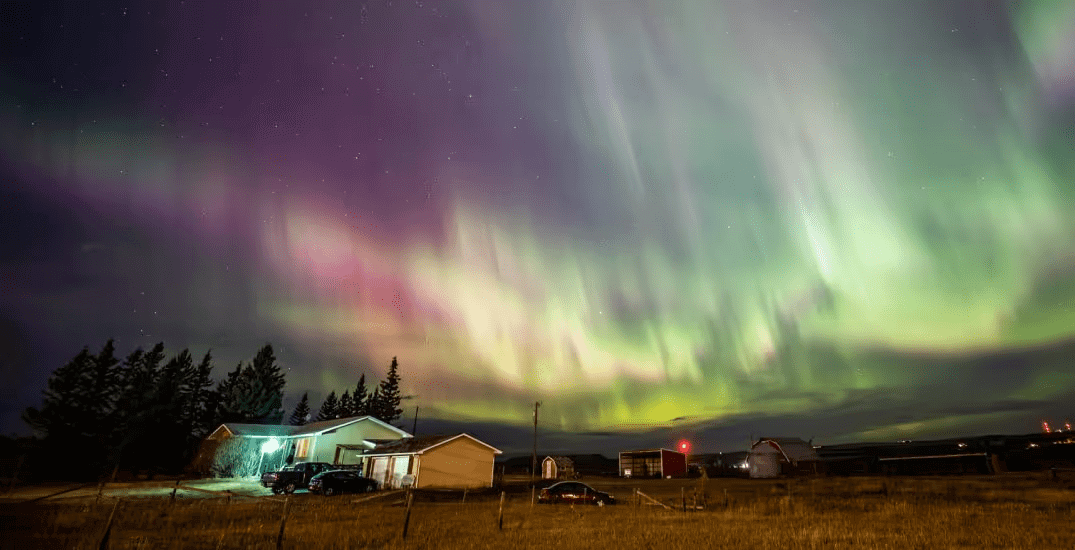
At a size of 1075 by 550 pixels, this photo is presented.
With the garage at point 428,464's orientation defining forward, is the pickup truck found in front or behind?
in front

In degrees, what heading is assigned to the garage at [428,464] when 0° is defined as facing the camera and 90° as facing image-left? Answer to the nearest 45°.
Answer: approximately 45°

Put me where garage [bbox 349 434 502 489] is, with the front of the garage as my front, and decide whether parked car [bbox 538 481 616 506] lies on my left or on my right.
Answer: on my left
